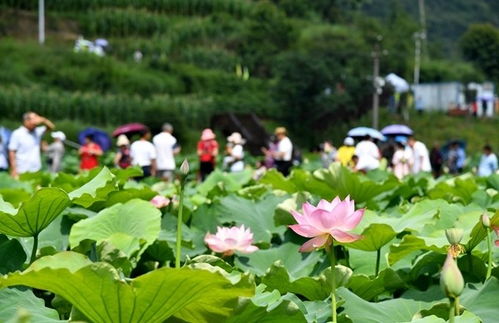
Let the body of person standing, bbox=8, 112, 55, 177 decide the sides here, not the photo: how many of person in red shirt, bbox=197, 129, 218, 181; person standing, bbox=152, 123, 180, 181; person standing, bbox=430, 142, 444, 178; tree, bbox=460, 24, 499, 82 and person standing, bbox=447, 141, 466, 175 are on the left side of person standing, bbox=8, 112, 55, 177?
5

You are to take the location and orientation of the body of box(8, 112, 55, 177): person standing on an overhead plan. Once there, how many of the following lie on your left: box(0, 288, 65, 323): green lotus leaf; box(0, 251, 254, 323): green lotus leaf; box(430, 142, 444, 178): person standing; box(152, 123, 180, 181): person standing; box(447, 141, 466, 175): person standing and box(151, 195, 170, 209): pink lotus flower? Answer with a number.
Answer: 3

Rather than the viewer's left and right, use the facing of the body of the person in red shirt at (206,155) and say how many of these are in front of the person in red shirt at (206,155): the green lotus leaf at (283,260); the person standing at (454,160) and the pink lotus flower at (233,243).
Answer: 2

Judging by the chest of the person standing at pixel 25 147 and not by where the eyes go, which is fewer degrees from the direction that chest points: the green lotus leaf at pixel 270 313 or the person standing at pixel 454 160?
the green lotus leaf

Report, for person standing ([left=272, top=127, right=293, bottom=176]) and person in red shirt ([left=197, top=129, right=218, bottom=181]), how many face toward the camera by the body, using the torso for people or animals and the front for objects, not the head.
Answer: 1

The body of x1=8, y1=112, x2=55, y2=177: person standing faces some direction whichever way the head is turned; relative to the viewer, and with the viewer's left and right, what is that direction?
facing the viewer and to the right of the viewer

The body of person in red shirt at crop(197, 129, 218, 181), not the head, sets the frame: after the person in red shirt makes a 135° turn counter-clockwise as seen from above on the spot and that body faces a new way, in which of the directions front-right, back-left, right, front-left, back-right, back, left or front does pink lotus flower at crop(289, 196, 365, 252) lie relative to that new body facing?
back-right

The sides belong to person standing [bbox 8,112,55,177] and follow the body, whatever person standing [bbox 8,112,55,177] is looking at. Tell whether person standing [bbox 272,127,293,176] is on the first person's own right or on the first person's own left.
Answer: on the first person's own left

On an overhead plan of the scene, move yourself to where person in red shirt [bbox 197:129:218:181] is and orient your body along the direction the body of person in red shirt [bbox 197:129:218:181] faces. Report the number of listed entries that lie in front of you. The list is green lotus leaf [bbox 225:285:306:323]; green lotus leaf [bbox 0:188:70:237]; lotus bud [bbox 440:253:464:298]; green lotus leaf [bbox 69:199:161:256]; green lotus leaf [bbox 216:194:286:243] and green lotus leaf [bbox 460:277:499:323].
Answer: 6

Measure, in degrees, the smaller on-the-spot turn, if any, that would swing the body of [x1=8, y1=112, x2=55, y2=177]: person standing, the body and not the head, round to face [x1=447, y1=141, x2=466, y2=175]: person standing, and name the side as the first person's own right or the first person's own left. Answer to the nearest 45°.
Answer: approximately 90° to the first person's own left
